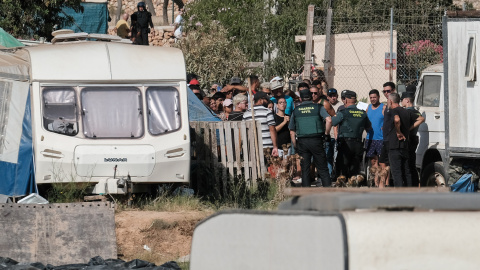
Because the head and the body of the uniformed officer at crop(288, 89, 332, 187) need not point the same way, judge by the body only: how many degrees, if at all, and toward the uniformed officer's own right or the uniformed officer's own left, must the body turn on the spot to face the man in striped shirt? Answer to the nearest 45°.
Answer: approximately 45° to the uniformed officer's own left

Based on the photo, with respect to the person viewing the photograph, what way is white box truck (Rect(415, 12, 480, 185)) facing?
facing to the left of the viewer

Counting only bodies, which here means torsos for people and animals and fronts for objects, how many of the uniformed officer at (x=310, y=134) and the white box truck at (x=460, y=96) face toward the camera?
0

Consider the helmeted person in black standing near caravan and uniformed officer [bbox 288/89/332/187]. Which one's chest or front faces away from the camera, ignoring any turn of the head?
the uniformed officer

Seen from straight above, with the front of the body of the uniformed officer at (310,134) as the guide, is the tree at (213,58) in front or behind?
in front

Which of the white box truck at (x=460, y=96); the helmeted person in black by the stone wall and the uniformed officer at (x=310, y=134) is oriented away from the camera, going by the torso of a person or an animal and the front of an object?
the uniformed officer

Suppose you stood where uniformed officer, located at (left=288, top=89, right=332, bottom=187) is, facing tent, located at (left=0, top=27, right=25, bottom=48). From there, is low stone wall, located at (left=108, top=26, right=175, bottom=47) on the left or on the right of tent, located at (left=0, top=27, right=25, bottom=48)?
right

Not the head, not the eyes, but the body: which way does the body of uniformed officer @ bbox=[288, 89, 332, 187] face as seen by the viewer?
away from the camera

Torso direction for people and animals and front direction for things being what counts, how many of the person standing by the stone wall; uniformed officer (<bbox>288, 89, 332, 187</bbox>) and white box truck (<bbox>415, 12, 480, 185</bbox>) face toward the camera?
1

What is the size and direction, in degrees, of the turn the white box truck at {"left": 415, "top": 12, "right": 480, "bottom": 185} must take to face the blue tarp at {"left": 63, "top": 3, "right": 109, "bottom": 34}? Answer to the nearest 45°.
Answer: approximately 45° to its right

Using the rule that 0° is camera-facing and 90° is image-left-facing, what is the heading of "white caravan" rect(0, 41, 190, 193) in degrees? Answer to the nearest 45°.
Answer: approximately 0°
